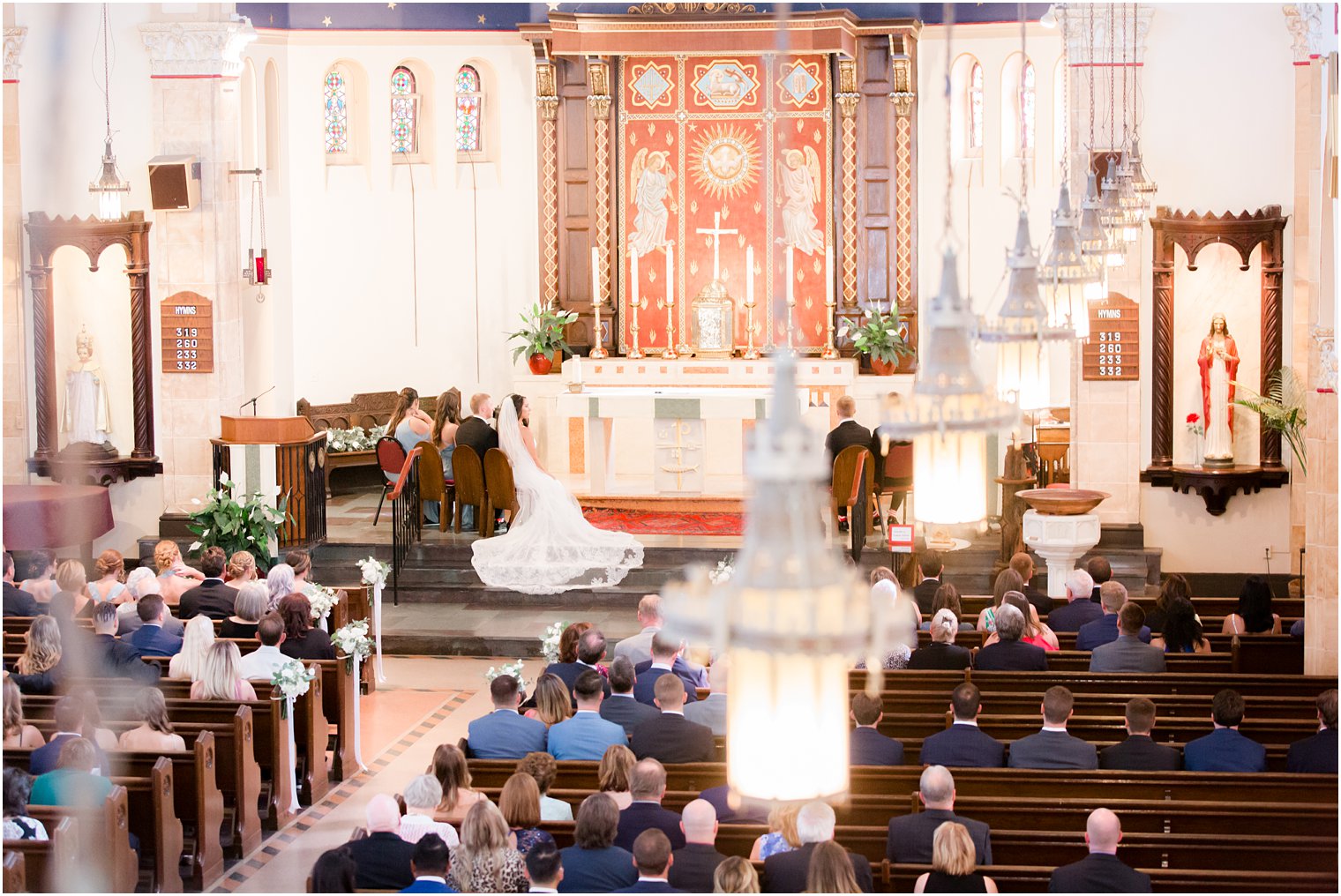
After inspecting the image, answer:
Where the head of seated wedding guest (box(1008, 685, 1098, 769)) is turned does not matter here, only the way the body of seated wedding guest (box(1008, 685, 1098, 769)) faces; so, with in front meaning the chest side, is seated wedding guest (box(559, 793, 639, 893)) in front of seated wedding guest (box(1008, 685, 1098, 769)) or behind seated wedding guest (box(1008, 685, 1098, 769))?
behind

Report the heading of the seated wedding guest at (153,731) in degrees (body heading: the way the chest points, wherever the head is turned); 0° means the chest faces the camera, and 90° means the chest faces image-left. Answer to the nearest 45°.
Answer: approximately 180°

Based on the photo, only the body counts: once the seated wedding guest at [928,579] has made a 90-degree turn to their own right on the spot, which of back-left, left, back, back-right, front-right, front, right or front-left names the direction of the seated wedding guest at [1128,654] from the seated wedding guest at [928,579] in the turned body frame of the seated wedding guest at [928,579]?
front-right

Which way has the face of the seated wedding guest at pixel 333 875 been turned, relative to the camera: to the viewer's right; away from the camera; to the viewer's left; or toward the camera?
away from the camera

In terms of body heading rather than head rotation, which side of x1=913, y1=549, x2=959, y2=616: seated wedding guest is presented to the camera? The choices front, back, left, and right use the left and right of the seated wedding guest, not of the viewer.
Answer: back

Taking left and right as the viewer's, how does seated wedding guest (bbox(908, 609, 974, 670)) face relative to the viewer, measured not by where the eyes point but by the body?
facing away from the viewer

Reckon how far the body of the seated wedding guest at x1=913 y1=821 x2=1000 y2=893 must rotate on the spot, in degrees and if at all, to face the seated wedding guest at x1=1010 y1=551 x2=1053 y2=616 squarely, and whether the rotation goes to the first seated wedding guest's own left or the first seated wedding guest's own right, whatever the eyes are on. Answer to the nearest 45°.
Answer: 0° — they already face them

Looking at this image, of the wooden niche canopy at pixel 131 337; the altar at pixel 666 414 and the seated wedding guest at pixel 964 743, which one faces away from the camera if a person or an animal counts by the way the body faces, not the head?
the seated wedding guest

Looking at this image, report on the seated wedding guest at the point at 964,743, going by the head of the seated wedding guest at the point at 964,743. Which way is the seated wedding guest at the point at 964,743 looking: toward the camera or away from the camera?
away from the camera

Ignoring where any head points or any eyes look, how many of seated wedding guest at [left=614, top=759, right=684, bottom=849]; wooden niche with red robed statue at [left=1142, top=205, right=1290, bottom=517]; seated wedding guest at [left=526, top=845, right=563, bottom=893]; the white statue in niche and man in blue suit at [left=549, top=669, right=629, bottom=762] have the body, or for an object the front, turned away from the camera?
3

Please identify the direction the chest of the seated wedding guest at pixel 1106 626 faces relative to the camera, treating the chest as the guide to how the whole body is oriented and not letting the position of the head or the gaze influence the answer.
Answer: away from the camera

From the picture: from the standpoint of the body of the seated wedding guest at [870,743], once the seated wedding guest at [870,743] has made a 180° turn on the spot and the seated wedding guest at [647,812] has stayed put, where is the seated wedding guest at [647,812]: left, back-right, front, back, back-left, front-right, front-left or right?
front-right

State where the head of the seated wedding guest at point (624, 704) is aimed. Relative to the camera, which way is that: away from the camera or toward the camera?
away from the camera

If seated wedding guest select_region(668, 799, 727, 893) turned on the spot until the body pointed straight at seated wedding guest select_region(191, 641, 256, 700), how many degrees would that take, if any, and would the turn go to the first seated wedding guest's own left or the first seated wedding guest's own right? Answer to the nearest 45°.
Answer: approximately 45° to the first seated wedding guest's own left

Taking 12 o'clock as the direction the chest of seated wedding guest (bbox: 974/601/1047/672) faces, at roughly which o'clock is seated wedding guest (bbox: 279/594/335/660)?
seated wedding guest (bbox: 279/594/335/660) is roughly at 9 o'clock from seated wedding guest (bbox: 974/601/1047/672).

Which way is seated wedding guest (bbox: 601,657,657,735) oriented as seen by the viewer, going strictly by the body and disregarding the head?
away from the camera

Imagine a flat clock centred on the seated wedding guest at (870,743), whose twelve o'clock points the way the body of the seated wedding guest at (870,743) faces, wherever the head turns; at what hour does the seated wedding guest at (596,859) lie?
the seated wedding guest at (596,859) is roughly at 7 o'clock from the seated wedding guest at (870,743).

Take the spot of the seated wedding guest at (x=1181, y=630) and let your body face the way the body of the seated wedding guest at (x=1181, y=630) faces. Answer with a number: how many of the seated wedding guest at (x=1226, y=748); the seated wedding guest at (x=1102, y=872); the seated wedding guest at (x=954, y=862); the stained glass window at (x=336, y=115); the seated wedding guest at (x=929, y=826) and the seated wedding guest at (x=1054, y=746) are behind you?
5

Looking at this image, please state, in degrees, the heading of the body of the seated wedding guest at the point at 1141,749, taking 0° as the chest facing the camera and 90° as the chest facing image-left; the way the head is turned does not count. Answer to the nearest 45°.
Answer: approximately 180°
